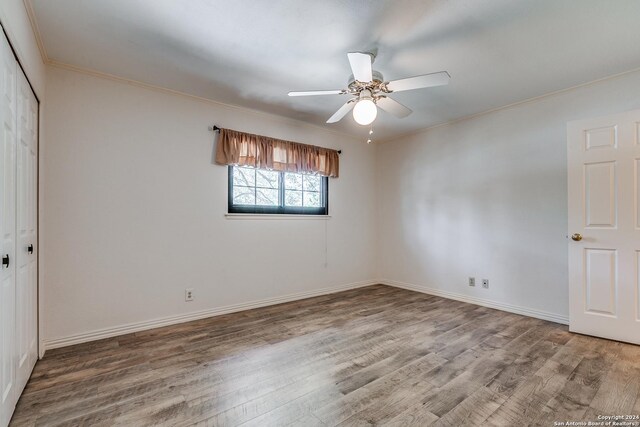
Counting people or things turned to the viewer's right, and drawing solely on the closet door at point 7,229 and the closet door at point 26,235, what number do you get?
2

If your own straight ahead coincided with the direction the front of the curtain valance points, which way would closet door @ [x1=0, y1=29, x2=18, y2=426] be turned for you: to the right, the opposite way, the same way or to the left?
to the left

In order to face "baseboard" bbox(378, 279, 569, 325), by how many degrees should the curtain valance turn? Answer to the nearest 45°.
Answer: approximately 45° to its left

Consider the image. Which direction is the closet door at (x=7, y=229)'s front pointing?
to the viewer's right

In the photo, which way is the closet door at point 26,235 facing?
to the viewer's right

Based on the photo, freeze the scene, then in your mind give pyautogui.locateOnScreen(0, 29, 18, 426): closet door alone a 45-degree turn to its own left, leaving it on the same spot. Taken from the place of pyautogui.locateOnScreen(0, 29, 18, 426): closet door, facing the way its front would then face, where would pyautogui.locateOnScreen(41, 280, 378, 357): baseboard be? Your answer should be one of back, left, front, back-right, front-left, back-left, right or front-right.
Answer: front

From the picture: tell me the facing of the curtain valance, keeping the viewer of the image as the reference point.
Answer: facing the viewer and to the right of the viewer

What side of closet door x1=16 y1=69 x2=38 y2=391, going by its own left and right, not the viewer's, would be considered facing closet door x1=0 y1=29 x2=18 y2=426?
right

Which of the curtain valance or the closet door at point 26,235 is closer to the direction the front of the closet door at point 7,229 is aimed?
the curtain valance

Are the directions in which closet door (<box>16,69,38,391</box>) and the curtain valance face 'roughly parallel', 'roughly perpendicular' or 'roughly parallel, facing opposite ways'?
roughly perpendicular

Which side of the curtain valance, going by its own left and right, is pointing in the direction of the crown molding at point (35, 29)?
right

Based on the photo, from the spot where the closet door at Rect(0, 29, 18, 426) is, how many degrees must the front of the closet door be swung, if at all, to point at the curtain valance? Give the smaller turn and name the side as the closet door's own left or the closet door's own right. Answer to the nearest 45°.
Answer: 0° — it already faces it
